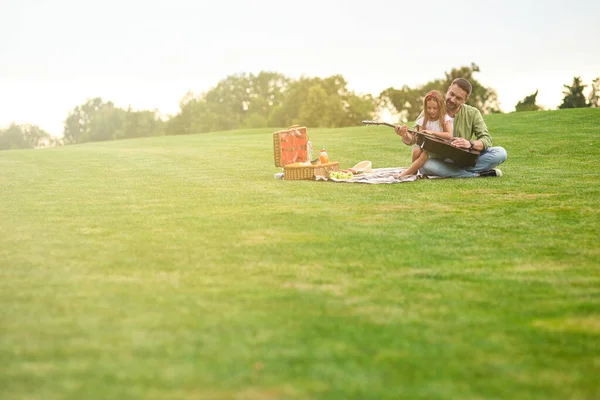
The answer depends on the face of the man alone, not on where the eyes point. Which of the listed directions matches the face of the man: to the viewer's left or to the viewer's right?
to the viewer's left

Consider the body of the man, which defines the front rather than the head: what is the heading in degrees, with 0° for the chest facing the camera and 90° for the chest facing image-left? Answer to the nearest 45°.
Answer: approximately 45°

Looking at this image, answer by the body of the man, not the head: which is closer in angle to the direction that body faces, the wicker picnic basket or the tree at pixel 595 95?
the wicker picnic basket

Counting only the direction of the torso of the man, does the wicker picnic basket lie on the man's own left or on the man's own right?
on the man's own right

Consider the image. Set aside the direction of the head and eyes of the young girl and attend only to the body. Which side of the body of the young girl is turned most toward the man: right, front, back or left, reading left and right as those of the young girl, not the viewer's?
back

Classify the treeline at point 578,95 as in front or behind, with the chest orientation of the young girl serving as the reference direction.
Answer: behind

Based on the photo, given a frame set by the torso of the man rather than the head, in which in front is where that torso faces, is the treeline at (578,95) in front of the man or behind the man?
behind

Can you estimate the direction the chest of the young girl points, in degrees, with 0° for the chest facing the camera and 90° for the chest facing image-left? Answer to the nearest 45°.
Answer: approximately 45°

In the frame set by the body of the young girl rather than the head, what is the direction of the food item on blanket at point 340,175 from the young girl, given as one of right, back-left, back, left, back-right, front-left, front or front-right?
front-right

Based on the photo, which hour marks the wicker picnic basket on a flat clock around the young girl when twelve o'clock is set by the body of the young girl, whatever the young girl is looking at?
The wicker picnic basket is roughly at 2 o'clock from the young girl.
